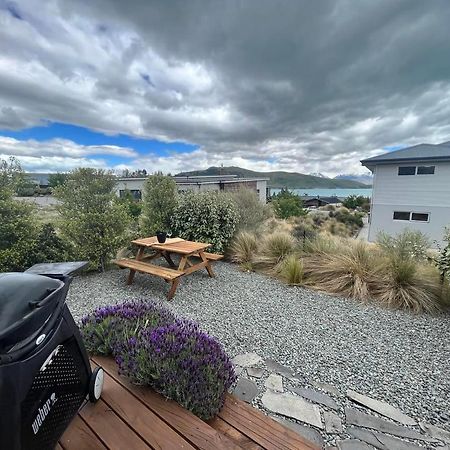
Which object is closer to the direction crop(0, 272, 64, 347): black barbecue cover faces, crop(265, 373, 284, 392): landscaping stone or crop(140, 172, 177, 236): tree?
the landscaping stone

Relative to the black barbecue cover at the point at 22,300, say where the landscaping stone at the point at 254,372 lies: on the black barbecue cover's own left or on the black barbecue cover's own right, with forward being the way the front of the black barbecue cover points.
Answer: on the black barbecue cover's own left

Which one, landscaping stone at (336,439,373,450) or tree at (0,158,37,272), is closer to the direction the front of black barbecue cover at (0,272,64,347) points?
the landscaping stone

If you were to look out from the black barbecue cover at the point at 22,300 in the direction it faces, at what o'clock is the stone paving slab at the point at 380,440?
The stone paving slab is roughly at 11 o'clock from the black barbecue cover.

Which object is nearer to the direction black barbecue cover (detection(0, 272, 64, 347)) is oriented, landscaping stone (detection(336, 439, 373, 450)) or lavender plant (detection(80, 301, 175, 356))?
the landscaping stone

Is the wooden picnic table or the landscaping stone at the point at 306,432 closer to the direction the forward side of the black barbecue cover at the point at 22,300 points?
the landscaping stone

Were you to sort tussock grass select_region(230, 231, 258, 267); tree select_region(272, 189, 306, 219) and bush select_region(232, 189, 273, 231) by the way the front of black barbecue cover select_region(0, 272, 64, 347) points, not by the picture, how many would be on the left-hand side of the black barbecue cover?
3

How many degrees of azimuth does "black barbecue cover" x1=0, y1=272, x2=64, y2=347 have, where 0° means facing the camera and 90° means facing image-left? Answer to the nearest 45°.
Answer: approximately 315°

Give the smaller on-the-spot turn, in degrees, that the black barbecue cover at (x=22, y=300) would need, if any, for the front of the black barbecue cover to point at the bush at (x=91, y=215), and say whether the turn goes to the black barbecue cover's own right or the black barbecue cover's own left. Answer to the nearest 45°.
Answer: approximately 135° to the black barbecue cover's own left

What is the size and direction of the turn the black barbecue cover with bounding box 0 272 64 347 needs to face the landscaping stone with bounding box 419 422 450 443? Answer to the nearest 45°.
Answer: approximately 45° to its left

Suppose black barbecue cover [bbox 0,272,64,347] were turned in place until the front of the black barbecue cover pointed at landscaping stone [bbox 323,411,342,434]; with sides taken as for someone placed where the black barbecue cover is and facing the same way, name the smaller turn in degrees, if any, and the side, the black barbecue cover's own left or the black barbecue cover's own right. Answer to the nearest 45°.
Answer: approximately 45° to the black barbecue cover's own left

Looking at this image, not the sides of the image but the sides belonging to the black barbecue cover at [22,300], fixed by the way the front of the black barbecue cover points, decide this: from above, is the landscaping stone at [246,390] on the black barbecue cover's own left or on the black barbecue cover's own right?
on the black barbecue cover's own left

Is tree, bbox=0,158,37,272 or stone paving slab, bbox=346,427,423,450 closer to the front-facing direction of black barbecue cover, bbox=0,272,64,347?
the stone paving slab

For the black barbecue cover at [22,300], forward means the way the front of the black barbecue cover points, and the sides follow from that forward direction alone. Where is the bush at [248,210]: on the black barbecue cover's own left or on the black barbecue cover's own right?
on the black barbecue cover's own left

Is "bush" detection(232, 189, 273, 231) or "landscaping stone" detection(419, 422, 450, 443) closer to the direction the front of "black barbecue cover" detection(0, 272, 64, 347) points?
the landscaping stone
